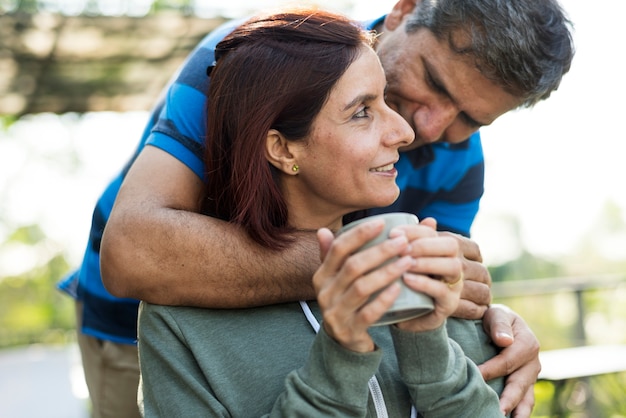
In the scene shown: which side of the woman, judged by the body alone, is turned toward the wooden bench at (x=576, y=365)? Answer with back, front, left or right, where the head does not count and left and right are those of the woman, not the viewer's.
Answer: left

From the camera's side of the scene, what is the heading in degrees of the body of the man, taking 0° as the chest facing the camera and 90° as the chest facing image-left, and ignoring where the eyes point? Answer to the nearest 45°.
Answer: approximately 315°

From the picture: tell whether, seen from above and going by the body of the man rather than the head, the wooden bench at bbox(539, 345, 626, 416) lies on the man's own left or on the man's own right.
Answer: on the man's own left

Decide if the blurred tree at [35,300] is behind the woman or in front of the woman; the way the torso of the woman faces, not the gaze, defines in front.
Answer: behind
